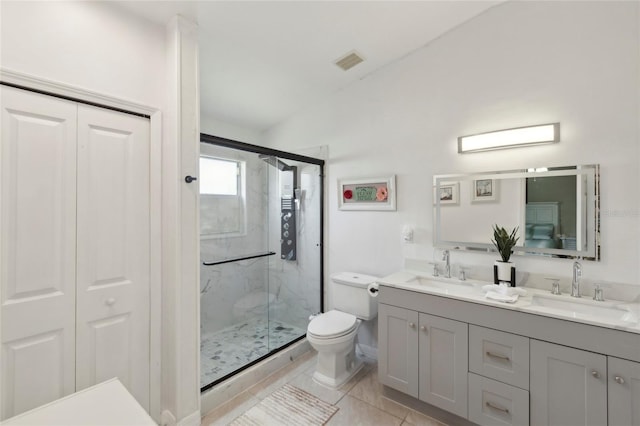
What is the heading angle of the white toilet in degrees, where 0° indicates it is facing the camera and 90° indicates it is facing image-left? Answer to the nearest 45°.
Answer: approximately 45°

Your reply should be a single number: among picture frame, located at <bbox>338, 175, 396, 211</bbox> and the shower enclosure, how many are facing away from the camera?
0

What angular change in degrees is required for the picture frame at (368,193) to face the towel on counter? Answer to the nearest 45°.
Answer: approximately 90° to its left

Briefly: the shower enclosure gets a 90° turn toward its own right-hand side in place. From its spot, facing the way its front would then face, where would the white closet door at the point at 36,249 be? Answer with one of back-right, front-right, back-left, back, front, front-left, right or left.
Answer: front

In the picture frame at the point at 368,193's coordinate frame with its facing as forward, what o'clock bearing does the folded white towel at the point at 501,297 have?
The folded white towel is roughly at 9 o'clock from the picture frame.

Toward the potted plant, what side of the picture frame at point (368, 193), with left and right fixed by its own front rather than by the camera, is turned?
left

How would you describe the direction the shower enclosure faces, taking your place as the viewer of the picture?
facing the viewer and to the right of the viewer

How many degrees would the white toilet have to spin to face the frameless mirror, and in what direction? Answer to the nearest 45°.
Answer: approximately 135° to its left

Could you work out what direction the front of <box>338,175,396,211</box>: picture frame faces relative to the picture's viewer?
facing the viewer and to the left of the viewer

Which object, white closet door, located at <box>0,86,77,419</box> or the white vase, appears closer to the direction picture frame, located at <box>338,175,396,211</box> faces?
the white closet door

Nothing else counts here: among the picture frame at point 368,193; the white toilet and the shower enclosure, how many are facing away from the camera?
0
